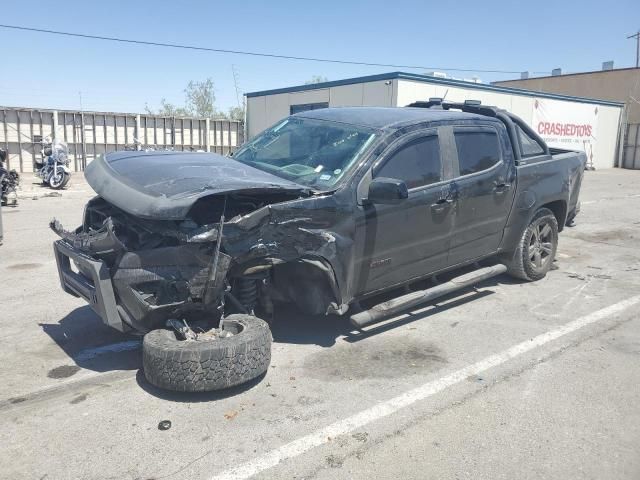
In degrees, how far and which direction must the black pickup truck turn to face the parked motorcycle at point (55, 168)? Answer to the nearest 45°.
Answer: approximately 90° to its right

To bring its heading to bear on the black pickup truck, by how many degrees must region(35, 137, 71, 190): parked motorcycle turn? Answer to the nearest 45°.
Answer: approximately 45° to its right

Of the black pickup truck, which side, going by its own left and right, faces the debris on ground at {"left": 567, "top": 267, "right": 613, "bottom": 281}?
back

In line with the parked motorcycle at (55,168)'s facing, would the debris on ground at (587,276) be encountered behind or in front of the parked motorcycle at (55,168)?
in front

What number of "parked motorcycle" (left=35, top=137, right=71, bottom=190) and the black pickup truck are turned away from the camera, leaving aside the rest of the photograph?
0

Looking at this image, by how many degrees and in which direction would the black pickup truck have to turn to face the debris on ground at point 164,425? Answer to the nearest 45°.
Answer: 0° — it already faces it

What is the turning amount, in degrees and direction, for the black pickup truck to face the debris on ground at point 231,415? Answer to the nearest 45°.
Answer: approximately 45° to its left

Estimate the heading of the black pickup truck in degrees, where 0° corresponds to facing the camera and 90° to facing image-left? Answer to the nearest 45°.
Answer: approximately 45°
